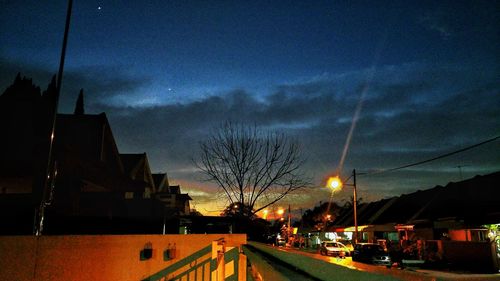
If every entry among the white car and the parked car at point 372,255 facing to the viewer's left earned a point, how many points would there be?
0

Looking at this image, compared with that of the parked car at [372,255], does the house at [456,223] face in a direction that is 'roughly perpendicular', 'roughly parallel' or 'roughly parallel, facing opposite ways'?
roughly perpendicular

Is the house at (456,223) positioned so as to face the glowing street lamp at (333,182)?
no

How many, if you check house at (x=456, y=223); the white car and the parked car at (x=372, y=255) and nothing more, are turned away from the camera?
0

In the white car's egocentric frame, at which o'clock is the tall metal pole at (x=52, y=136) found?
The tall metal pole is roughly at 2 o'clock from the white car.

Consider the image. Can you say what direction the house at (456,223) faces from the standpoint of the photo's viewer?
facing the viewer and to the left of the viewer

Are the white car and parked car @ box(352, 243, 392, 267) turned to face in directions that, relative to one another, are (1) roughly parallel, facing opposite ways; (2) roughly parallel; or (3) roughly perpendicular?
roughly parallel

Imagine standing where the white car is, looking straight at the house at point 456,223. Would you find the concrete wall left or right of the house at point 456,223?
right

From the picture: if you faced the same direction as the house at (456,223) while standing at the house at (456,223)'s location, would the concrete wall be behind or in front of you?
in front

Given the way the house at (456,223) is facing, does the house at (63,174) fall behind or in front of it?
in front

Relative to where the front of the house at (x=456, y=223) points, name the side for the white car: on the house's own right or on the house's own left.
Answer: on the house's own right

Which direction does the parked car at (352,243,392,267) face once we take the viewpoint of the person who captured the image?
facing the viewer and to the right of the viewer
